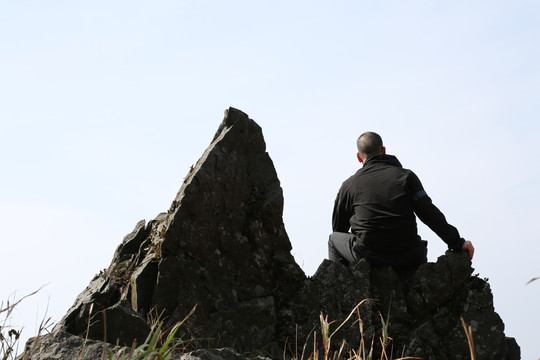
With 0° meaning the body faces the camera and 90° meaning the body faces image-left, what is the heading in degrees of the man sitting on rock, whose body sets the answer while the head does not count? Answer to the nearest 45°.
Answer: approximately 180°
